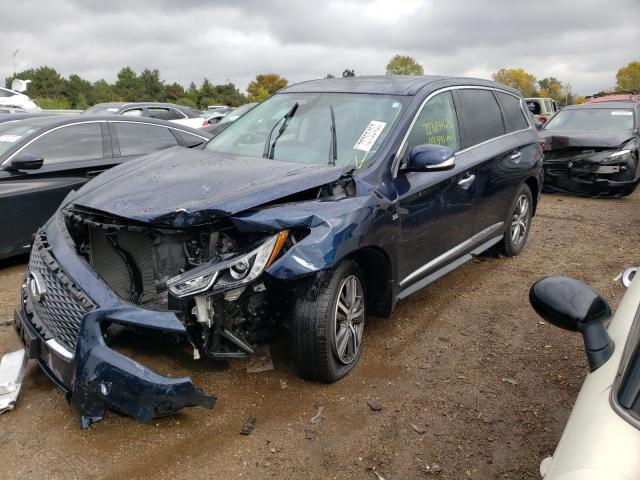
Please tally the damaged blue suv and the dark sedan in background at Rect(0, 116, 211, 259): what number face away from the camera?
0

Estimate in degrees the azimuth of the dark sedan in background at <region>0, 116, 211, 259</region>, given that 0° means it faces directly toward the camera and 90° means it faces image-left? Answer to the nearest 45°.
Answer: approximately 45°

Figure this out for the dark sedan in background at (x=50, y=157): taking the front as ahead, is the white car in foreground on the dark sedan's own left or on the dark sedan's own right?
on the dark sedan's own left

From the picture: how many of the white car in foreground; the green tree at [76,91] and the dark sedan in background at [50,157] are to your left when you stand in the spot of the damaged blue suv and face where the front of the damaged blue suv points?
1

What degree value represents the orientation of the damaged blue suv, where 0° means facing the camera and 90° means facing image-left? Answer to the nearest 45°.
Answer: approximately 45°

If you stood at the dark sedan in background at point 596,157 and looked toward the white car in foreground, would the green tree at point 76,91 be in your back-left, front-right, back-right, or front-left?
back-right

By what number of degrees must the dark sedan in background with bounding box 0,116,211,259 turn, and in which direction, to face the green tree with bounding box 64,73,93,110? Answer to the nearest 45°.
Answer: approximately 135° to its right

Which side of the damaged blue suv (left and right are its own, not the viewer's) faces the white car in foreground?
left

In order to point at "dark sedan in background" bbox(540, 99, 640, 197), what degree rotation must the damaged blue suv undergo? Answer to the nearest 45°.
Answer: approximately 180°

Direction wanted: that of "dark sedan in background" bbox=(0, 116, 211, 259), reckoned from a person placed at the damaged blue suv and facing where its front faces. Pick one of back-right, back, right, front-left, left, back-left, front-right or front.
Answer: right
